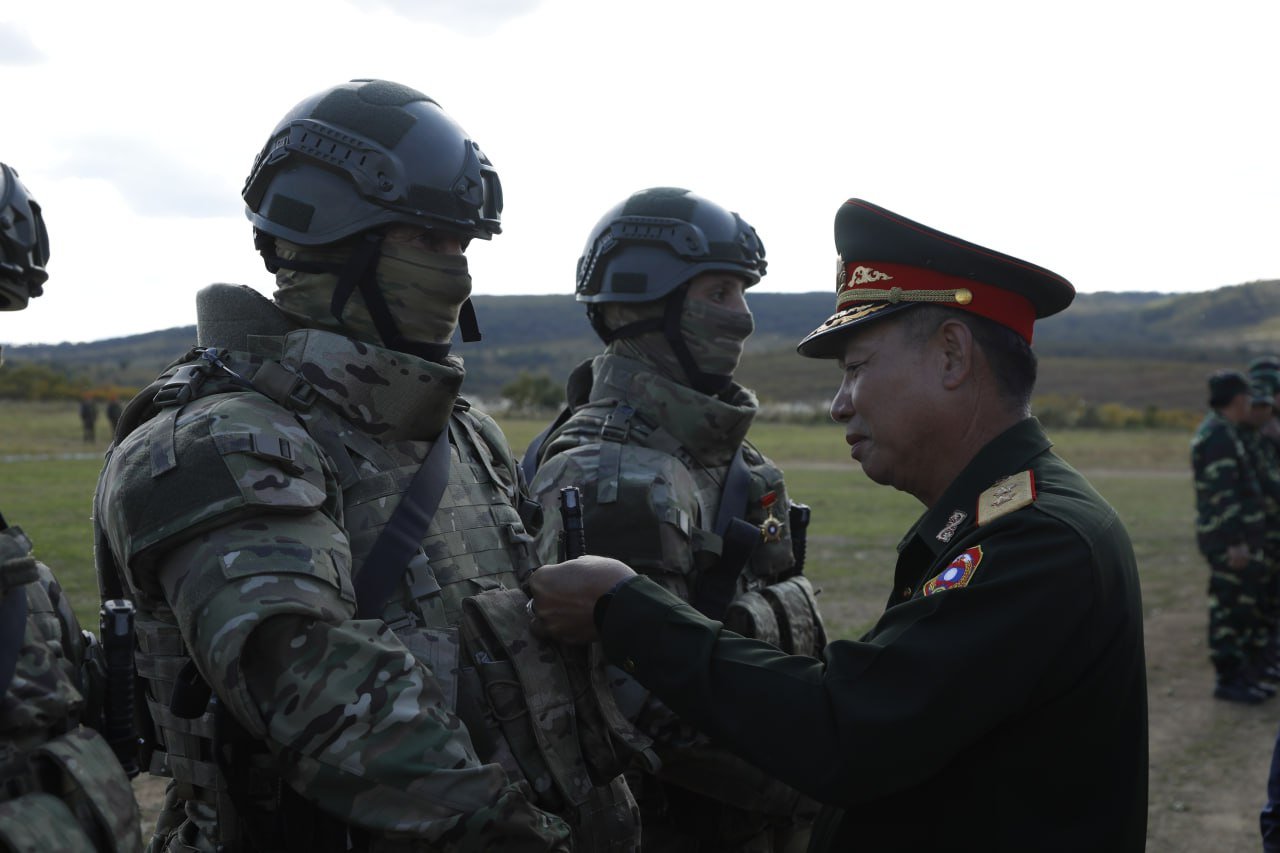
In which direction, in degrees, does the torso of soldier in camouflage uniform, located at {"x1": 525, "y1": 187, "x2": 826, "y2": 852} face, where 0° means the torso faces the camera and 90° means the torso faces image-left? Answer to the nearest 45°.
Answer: approximately 315°

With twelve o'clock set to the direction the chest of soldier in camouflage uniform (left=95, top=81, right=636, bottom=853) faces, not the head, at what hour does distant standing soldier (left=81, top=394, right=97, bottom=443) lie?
The distant standing soldier is roughly at 7 o'clock from the soldier in camouflage uniform.

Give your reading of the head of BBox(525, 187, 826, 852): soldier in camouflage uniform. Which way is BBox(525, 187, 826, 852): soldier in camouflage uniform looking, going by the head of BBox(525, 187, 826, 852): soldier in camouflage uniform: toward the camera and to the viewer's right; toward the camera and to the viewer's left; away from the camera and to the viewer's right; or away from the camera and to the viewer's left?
toward the camera and to the viewer's right

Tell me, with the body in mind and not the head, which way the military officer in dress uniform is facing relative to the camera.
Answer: to the viewer's left

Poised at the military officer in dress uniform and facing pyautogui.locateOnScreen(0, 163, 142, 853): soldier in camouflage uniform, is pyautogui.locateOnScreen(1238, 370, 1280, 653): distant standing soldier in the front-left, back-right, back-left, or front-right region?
back-right

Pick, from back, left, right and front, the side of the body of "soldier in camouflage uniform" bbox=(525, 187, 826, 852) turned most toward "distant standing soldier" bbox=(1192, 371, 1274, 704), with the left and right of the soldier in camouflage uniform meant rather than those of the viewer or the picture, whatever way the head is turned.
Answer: left

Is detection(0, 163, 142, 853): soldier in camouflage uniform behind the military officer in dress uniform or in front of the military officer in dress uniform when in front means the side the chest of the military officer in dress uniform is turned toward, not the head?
in front

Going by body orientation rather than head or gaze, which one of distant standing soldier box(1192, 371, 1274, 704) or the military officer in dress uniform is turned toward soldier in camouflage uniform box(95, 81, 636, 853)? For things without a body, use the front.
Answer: the military officer in dress uniform

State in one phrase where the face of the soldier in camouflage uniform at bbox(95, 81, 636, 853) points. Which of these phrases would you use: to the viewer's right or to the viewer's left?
to the viewer's right

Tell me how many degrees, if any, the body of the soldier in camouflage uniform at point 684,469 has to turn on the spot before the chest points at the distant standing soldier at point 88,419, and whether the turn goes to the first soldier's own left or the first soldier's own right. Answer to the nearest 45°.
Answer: approximately 180°

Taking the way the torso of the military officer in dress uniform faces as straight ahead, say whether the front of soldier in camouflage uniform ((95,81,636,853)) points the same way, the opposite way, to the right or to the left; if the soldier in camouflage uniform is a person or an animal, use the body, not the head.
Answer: the opposite way
